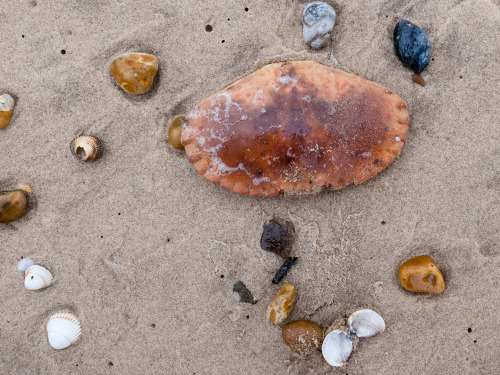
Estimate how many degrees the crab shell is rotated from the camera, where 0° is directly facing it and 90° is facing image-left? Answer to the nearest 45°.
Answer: approximately 0°

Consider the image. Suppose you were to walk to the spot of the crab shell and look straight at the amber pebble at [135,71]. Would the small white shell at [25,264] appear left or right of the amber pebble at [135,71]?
left

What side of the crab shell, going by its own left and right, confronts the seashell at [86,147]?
right

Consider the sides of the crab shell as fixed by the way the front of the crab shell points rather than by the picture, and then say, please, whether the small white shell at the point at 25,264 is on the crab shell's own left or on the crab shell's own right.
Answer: on the crab shell's own right

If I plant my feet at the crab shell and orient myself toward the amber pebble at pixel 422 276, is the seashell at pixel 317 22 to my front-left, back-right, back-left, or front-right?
back-left

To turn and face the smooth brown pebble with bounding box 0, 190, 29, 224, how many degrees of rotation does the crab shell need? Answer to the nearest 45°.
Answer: approximately 90° to its right

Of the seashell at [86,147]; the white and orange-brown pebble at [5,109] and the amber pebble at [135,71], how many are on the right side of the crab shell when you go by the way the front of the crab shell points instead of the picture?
3

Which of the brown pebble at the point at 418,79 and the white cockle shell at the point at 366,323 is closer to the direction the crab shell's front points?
the white cockle shell

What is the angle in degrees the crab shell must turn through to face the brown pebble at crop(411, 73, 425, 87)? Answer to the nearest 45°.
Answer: approximately 135° to its left
